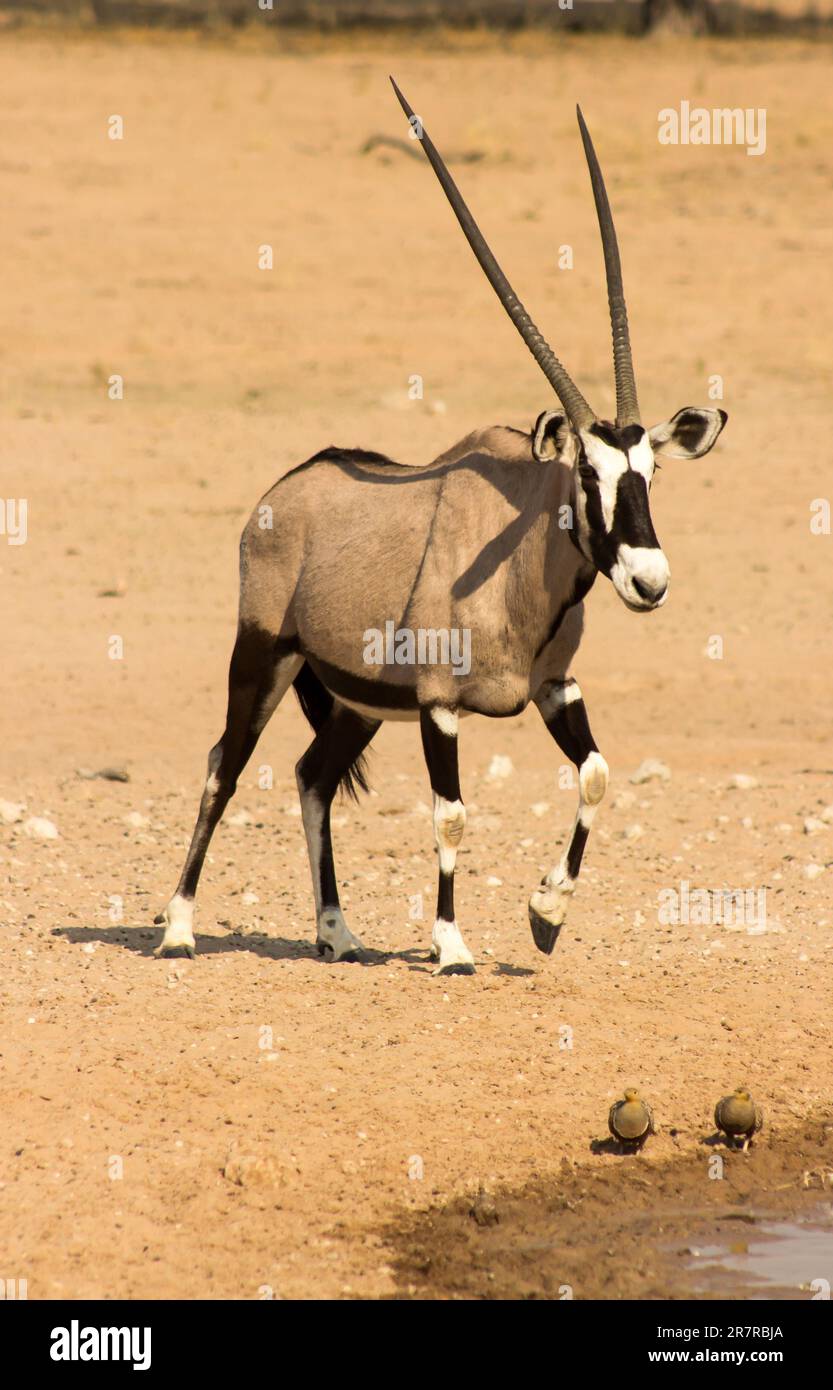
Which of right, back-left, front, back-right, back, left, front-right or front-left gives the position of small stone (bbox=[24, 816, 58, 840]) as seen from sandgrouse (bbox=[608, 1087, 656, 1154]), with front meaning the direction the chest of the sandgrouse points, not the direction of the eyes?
back-right

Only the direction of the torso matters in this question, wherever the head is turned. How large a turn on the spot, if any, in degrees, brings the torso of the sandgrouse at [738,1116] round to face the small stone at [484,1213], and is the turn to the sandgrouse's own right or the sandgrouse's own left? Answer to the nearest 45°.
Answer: approximately 45° to the sandgrouse's own right

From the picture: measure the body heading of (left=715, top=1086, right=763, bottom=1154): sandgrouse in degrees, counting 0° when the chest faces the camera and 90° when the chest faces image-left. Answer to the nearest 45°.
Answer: approximately 0°

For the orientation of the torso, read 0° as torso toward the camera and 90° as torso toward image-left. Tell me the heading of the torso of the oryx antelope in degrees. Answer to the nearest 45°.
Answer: approximately 315°

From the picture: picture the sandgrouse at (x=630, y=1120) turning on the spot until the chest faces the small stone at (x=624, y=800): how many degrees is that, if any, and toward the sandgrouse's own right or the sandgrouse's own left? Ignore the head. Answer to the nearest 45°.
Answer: approximately 180°

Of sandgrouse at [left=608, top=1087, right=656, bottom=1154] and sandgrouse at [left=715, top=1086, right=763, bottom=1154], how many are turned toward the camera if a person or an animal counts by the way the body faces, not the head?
2

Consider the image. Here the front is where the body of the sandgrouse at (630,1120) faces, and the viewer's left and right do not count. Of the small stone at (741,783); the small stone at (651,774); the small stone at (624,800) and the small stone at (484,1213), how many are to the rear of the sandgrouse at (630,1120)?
3

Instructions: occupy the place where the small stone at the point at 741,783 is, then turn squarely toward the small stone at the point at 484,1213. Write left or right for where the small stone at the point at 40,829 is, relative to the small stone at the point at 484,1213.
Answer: right

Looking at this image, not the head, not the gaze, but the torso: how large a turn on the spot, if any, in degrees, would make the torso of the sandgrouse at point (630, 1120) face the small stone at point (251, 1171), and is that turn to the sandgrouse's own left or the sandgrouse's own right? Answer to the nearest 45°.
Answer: approximately 45° to the sandgrouse's own right

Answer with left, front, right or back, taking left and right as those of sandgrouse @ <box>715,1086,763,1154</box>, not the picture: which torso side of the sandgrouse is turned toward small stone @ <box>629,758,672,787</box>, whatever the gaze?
back
